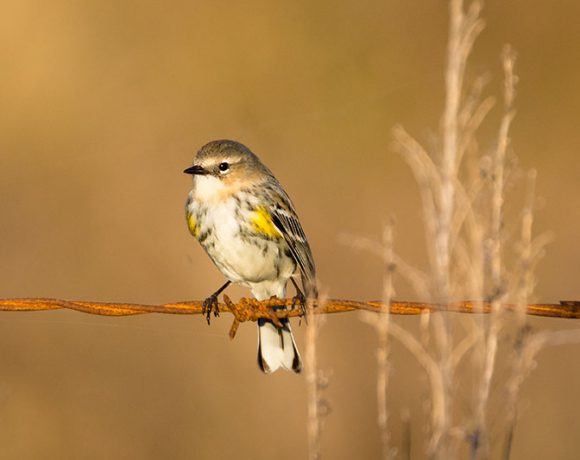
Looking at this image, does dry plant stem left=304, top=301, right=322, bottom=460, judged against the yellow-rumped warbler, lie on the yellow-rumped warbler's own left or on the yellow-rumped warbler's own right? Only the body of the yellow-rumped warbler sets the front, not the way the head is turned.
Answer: on the yellow-rumped warbler's own left

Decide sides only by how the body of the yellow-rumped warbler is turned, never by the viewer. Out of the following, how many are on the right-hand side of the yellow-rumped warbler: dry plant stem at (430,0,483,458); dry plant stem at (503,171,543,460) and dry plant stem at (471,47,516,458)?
0

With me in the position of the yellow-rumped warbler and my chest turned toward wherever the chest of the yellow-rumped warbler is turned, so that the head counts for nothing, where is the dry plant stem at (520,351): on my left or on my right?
on my left

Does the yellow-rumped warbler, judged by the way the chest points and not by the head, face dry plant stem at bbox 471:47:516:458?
no

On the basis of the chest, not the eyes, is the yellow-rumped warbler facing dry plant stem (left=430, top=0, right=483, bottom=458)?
no

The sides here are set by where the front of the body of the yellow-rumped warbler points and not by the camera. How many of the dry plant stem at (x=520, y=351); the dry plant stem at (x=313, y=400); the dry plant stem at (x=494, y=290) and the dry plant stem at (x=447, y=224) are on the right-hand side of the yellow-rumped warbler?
0

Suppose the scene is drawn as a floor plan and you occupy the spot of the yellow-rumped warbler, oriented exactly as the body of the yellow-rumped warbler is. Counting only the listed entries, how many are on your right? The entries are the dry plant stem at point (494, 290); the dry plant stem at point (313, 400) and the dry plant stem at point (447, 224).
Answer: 0

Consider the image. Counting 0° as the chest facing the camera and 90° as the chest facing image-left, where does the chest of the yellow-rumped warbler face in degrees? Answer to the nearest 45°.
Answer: approximately 45°
